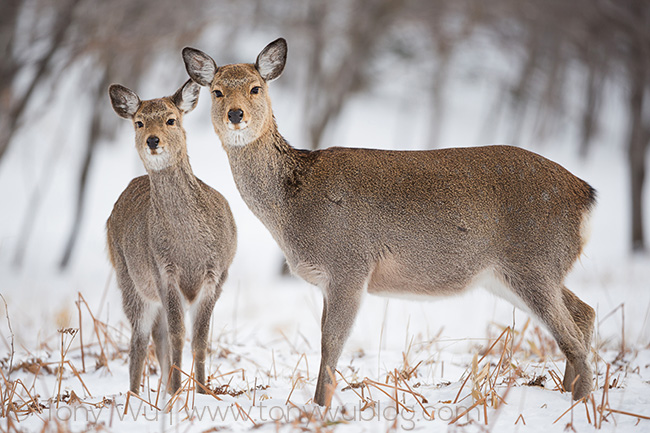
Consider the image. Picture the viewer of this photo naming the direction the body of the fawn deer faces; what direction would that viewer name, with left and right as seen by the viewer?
facing the viewer

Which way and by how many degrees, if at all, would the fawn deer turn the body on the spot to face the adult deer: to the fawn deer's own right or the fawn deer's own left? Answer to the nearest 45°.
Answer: approximately 90° to the fawn deer's own left

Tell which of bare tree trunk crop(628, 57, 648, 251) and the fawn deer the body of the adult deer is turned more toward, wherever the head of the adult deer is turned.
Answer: the fawn deer

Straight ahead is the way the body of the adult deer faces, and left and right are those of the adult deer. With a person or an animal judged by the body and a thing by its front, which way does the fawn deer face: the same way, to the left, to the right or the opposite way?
to the left

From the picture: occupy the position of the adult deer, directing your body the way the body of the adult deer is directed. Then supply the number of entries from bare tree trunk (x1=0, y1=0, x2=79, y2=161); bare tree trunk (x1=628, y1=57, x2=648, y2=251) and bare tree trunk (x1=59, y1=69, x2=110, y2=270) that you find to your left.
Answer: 0

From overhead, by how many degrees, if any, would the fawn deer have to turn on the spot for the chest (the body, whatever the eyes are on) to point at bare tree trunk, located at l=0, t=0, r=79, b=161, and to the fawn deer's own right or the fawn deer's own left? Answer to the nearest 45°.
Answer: approximately 180°

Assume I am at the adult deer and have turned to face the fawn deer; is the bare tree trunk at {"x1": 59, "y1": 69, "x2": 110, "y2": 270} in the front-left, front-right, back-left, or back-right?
front-right

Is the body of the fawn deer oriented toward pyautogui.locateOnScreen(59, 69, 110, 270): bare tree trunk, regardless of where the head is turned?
no

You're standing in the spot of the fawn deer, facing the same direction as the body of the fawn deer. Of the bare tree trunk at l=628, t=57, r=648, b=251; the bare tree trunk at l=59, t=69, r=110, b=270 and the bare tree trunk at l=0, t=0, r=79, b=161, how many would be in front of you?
0

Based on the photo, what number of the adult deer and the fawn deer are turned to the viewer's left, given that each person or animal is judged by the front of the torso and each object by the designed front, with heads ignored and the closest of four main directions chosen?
1

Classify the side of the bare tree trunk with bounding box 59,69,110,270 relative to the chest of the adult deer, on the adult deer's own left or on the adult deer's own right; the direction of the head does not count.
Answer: on the adult deer's own right

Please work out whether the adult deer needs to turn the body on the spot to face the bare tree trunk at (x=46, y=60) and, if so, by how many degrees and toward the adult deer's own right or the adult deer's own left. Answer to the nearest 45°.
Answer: approximately 45° to the adult deer's own right

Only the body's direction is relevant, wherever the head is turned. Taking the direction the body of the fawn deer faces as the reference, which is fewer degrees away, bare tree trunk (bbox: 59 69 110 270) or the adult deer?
the adult deer

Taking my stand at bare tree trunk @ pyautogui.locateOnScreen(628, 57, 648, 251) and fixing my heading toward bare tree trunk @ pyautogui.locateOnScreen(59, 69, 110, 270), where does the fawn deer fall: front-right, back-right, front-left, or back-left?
front-left

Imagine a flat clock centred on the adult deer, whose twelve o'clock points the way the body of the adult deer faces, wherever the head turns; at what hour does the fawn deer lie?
The fawn deer is roughly at 12 o'clock from the adult deer.

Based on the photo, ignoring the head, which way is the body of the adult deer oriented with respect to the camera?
to the viewer's left

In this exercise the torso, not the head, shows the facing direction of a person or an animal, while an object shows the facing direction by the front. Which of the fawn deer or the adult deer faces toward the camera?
the fawn deer

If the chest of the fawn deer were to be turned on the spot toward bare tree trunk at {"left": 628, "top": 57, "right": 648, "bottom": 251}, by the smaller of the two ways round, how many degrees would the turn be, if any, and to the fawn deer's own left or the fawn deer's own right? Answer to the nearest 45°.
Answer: approximately 135° to the fawn deer's own left
